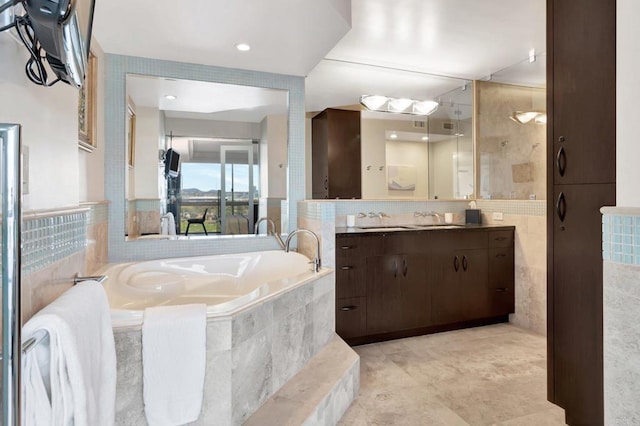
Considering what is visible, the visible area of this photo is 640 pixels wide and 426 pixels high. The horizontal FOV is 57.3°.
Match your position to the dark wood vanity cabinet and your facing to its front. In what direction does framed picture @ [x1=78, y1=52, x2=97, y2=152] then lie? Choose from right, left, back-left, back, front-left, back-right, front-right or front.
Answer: right

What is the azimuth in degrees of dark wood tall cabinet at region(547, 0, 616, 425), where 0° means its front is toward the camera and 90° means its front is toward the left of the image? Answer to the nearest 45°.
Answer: approximately 45°

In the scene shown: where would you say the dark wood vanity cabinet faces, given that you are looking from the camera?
facing the viewer and to the right of the viewer

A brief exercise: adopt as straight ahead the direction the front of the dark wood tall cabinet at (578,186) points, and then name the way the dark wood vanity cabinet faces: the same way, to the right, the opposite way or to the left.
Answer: to the left

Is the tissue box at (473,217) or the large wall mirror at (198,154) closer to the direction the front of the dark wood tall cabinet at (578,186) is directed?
the large wall mirror

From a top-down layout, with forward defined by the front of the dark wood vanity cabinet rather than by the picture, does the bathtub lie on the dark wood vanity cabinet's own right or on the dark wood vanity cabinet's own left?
on the dark wood vanity cabinet's own right

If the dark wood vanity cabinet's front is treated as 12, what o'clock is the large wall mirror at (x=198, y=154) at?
The large wall mirror is roughly at 4 o'clock from the dark wood vanity cabinet.
